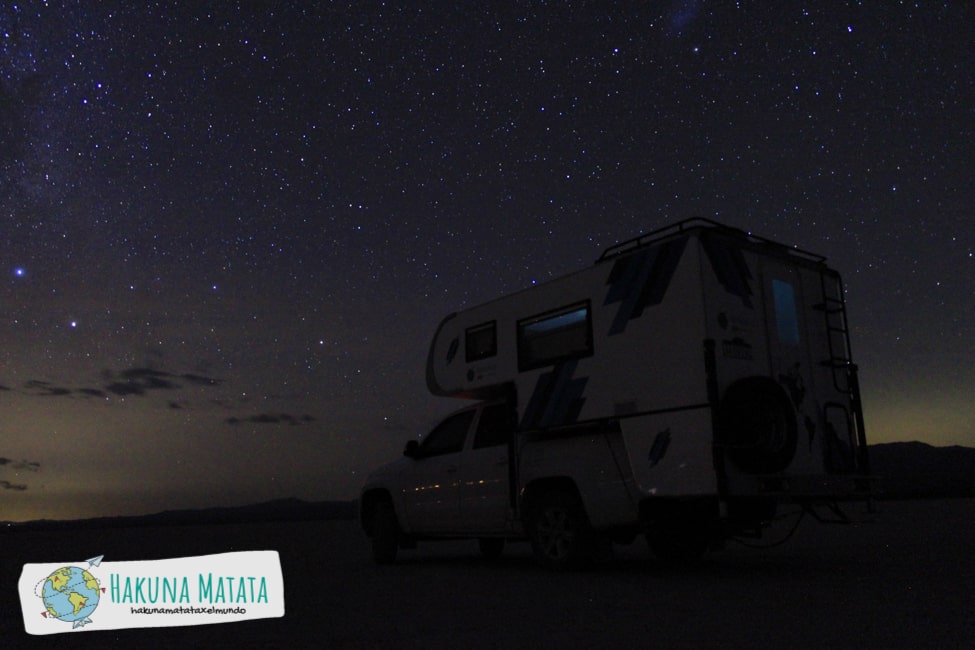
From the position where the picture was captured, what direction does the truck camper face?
facing away from the viewer and to the left of the viewer
